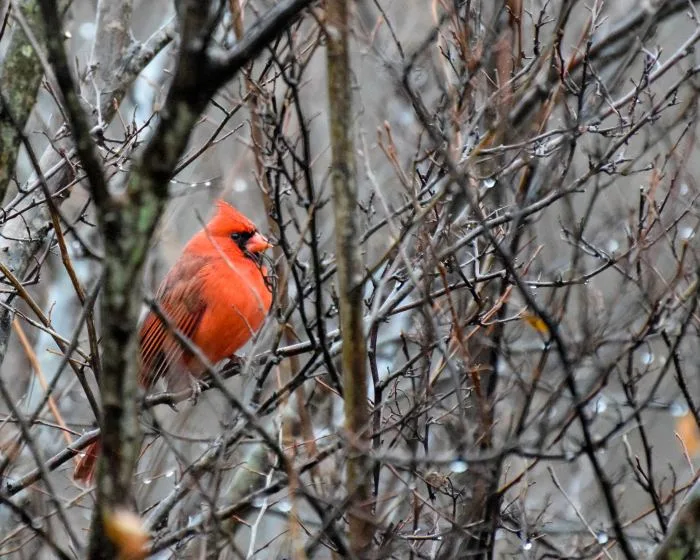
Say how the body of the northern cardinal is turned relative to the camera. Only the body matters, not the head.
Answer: to the viewer's right
